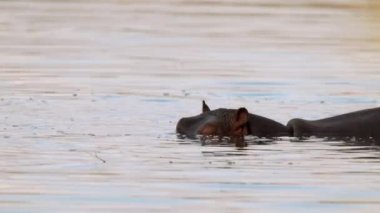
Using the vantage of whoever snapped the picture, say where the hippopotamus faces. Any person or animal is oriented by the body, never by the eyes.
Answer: facing to the left of the viewer
